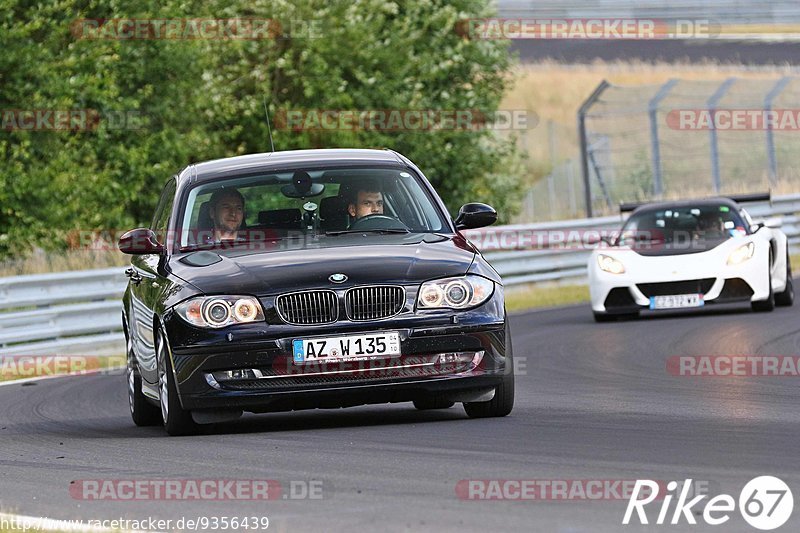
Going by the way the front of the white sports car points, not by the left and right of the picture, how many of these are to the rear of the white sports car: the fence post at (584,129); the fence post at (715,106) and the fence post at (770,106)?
3

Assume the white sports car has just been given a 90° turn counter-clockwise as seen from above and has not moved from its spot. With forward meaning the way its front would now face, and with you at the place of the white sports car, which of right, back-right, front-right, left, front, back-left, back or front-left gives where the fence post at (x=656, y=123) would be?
left

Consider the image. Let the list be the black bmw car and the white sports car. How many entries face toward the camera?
2

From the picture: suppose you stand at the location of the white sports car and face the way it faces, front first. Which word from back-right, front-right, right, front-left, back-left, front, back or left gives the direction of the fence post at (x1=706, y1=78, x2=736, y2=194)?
back

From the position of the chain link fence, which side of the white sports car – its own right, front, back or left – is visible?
back

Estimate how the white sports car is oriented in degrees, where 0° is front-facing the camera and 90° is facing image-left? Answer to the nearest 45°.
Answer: approximately 0°

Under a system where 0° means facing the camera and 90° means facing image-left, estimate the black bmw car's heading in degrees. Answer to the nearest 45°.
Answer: approximately 0°
